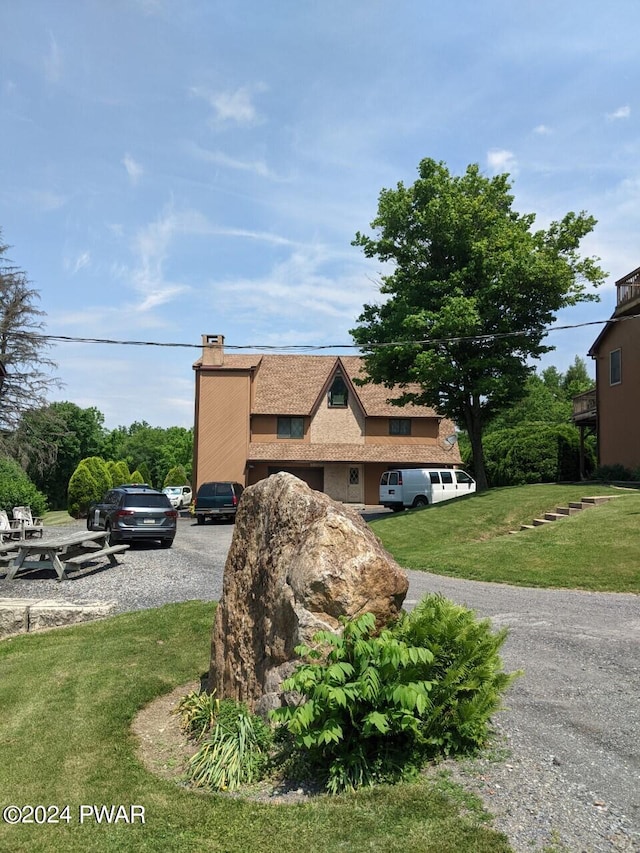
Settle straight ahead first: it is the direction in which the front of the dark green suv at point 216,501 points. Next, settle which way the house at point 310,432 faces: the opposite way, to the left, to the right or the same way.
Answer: the opposite way

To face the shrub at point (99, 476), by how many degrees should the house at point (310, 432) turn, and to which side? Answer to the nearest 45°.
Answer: approximately 90° to its right

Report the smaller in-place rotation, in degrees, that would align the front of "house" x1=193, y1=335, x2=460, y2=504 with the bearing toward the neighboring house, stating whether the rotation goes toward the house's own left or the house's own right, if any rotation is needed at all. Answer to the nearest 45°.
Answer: approximately 45° to the house's own left

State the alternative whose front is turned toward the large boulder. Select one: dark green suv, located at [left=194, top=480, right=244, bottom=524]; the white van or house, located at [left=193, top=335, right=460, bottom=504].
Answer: the house

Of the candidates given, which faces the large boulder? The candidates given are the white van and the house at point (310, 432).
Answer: the house

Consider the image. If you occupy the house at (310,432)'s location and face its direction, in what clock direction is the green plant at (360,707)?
The green plant is roughly at 12 o'clock from the house.

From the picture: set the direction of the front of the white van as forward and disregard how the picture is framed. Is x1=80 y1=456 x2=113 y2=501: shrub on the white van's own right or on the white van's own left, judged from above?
on the white van's own left

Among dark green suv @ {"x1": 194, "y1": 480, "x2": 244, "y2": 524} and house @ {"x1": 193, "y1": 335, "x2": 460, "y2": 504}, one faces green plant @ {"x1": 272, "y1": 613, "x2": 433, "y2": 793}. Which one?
the house

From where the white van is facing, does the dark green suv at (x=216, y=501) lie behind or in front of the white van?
behind
